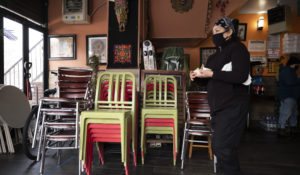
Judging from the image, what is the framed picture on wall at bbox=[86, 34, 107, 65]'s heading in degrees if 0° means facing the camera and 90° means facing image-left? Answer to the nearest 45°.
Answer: approximately 0°

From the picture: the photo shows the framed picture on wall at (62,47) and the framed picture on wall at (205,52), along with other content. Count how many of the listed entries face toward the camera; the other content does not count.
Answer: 2

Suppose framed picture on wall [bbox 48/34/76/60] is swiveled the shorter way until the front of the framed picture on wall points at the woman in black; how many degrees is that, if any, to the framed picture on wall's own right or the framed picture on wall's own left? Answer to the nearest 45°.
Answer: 0° — it already faces them

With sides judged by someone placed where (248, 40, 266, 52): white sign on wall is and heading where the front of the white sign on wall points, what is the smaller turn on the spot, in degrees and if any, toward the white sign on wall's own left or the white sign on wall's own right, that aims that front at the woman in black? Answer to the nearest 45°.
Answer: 0° — it already faces them

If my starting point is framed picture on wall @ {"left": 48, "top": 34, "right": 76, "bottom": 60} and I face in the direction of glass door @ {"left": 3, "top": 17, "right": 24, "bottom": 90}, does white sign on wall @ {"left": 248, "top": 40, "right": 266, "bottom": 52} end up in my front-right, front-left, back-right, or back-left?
back-left
